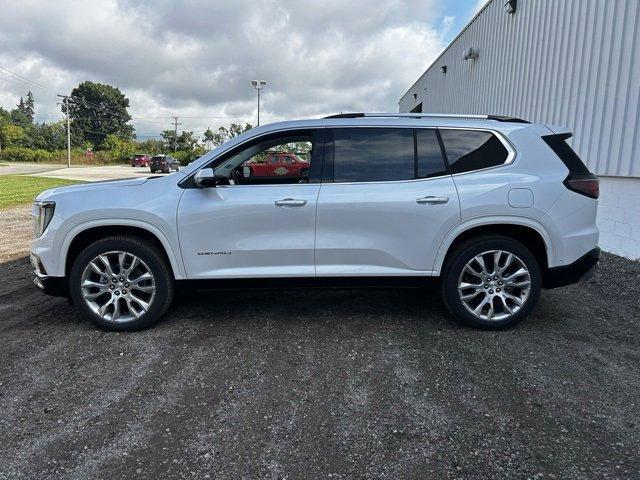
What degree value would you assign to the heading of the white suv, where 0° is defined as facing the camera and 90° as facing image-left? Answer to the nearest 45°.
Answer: approximately 90°

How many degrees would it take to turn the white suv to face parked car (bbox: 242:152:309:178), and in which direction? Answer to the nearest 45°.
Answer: approximately 45° to its right
